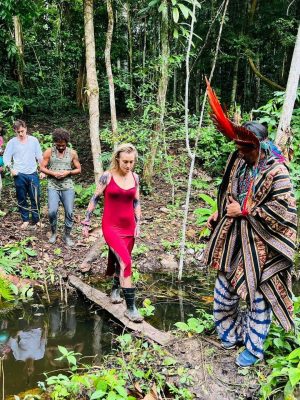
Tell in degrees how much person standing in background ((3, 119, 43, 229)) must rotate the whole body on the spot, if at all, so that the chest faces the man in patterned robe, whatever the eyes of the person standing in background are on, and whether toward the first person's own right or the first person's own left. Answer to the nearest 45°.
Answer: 0° — they already face them

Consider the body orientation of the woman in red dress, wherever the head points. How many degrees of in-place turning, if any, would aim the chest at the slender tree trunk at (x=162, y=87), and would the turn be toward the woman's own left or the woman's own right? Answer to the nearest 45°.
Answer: approximately 135° to the woman's own left

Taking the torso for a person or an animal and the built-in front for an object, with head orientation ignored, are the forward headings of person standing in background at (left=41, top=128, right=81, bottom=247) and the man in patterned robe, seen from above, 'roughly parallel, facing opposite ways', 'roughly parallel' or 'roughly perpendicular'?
roughly perpendicular

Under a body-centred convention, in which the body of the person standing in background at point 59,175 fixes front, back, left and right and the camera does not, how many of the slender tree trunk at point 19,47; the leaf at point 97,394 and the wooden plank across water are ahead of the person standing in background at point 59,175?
2

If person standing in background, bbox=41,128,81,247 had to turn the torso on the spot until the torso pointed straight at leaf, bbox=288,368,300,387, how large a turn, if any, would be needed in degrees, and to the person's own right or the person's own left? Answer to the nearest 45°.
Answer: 0° — they already face it

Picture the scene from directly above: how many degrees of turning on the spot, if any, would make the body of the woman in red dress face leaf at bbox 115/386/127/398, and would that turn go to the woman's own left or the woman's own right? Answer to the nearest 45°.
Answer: approximately 45° to the woman's own right

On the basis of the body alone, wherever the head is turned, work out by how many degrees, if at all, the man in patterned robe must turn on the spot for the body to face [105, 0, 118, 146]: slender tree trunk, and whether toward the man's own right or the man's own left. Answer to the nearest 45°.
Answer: approximately 90° to the man's own right

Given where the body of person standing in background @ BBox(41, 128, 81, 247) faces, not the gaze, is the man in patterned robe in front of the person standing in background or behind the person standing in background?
in front

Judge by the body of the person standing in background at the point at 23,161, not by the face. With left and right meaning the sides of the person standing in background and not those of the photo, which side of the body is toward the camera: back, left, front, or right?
front

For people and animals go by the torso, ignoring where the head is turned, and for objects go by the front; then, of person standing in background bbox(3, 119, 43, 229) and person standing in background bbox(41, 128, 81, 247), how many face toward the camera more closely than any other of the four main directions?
2

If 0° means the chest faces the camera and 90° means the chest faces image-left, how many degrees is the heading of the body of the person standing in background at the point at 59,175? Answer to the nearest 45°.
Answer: approximately 0°

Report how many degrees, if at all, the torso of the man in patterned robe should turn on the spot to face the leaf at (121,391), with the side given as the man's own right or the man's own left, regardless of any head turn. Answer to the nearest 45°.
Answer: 0° — they already face it

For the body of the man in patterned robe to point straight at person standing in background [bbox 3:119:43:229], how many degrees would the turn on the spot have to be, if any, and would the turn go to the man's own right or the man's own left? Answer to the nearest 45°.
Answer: approximately 90° to the man's own right

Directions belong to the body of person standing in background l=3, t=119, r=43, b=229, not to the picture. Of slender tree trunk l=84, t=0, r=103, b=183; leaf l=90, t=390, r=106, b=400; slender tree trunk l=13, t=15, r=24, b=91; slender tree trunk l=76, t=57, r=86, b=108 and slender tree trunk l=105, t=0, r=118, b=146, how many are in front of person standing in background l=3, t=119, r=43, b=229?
1

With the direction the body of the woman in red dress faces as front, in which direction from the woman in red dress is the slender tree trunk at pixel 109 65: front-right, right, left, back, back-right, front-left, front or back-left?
back-left

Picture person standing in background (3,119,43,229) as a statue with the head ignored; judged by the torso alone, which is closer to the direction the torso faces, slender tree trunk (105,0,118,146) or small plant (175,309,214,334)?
the small plant

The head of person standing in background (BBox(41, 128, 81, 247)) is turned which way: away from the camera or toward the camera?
toward the camera
